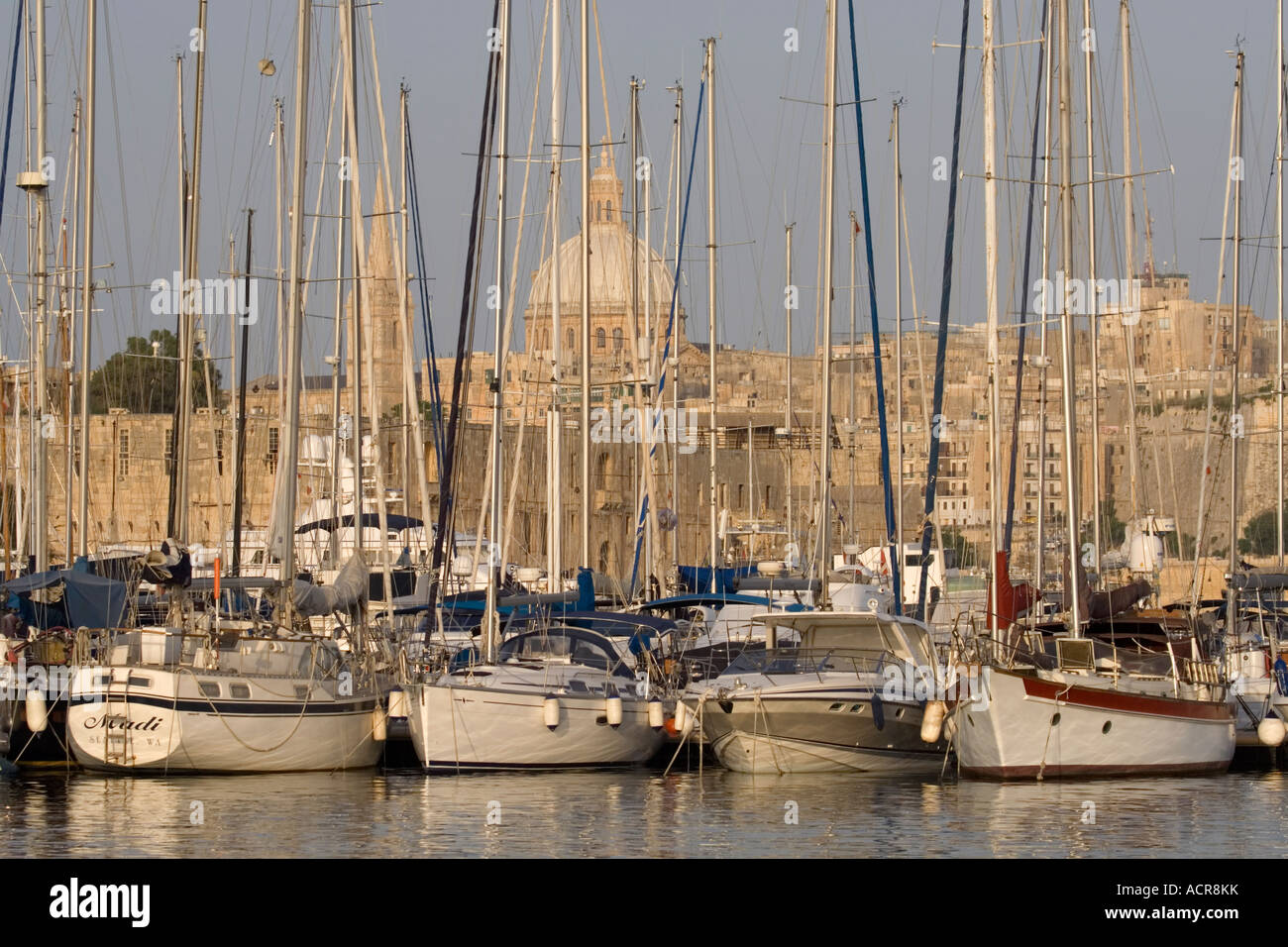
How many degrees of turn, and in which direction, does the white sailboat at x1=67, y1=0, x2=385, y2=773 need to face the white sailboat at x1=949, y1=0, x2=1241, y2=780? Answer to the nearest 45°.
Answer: approximately 45° to its right

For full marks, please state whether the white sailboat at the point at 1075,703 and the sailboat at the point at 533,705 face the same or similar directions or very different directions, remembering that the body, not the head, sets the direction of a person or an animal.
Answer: same or similar directions

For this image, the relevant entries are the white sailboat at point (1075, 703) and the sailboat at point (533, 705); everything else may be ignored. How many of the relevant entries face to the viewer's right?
0

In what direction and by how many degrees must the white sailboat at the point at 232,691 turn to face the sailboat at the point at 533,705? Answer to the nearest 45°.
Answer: approximately 45° to its right

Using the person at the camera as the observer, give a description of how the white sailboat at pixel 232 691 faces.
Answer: facing away from the viewer and to the right of the viewer
